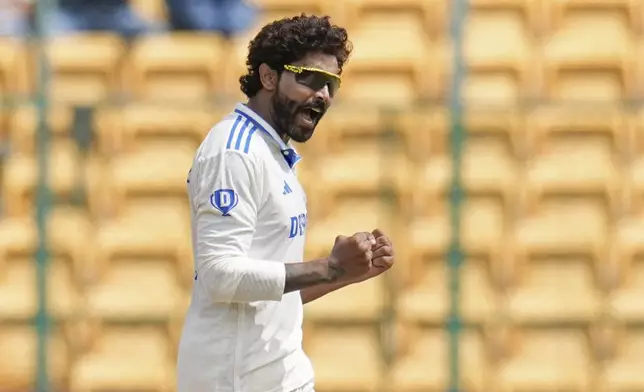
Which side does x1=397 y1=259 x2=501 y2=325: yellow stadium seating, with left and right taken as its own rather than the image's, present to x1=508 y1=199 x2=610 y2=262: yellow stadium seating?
left

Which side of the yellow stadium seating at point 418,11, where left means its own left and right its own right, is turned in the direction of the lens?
front

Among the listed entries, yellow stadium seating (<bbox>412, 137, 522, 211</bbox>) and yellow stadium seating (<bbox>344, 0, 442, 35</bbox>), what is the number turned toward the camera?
2

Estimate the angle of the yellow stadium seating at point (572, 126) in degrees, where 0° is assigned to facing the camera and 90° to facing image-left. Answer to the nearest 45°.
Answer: approximately 0°

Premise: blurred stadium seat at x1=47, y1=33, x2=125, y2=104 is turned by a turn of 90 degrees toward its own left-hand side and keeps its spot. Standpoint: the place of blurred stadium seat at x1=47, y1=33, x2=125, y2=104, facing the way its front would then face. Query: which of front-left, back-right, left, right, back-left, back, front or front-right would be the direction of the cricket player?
right

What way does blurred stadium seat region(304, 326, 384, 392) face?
toward the camera

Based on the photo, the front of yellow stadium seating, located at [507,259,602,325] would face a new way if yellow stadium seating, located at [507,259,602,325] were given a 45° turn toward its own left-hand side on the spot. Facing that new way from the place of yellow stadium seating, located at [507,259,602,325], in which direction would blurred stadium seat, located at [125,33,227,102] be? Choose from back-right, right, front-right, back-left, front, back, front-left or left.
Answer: back-right

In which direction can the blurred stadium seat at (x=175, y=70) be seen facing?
toward the camera

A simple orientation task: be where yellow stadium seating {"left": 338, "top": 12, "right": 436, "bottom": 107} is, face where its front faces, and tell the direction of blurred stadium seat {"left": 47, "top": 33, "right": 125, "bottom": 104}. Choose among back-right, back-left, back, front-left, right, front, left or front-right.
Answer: right

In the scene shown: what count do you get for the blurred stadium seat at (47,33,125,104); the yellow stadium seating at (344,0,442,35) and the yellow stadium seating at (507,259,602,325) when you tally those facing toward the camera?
3

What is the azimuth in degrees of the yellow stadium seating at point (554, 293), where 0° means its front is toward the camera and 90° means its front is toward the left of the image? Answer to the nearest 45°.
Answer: approximately 0°

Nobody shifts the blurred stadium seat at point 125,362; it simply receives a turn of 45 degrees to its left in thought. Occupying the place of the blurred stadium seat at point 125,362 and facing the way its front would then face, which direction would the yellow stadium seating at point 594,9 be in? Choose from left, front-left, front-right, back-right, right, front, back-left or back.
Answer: front-left
